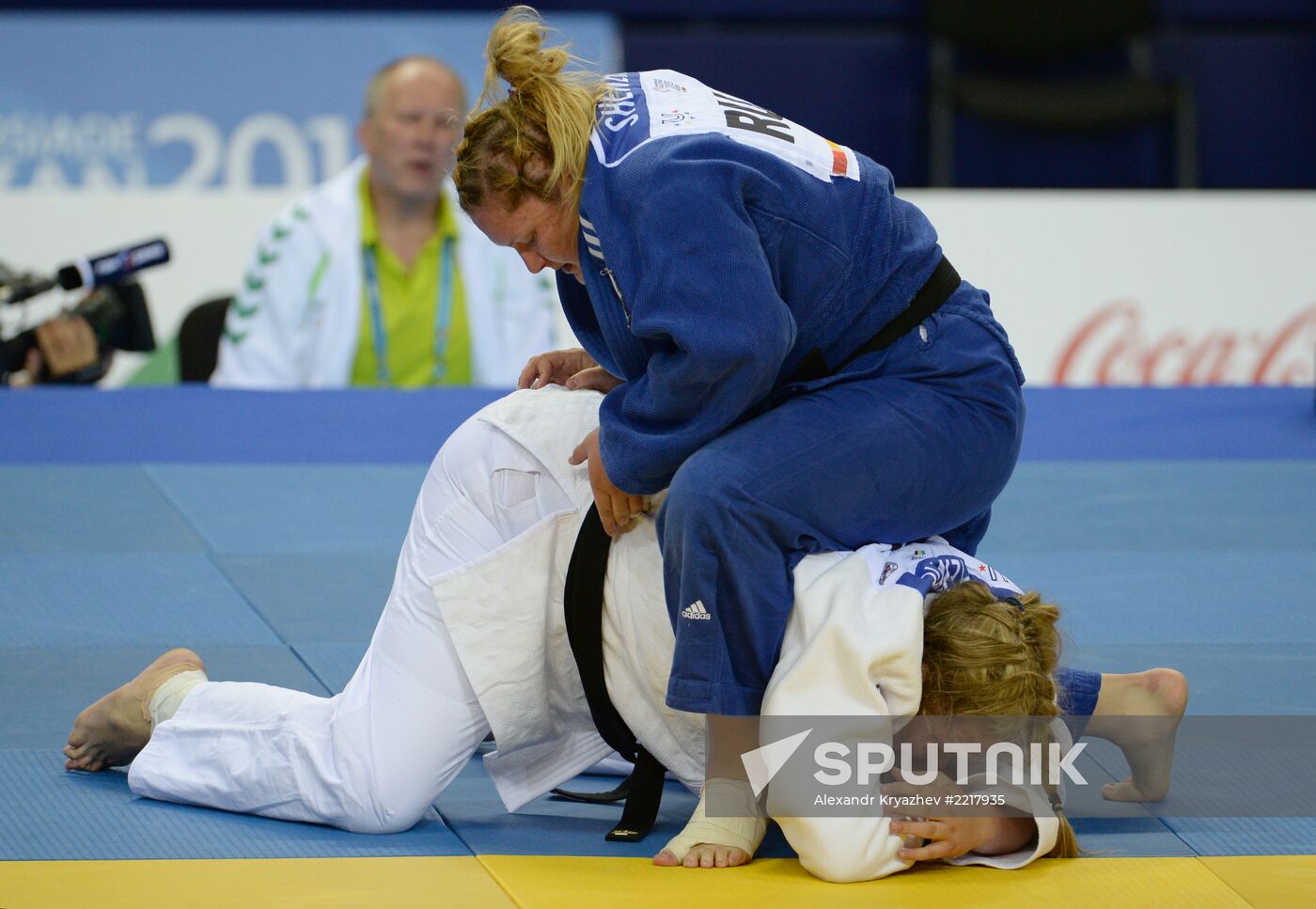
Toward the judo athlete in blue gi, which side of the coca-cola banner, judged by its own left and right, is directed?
front

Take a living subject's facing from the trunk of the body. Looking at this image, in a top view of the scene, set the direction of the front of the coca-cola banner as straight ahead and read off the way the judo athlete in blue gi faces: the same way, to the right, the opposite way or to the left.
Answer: to the right

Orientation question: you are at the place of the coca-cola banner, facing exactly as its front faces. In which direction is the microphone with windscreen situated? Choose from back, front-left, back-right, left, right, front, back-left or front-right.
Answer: front-right

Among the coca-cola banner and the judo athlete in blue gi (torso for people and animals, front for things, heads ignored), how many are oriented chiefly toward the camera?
1

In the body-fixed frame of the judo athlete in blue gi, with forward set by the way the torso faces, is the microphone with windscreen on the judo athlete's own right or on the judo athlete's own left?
on the judo athlete's own right

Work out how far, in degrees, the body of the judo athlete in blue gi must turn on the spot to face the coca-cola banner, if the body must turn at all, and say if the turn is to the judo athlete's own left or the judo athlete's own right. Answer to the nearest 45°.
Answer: approximately 90° to the judo athlete's own right

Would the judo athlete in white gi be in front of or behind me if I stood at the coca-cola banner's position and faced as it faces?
in front

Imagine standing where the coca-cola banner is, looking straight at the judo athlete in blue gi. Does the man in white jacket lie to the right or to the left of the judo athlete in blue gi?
right

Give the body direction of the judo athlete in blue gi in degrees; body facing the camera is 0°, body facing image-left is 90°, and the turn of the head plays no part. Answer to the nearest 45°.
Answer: approximately 90°

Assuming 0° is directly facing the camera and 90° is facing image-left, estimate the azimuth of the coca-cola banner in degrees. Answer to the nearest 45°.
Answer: approximately 0°

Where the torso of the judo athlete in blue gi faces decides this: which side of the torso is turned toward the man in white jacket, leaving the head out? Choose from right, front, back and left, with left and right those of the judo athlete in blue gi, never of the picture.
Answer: right
